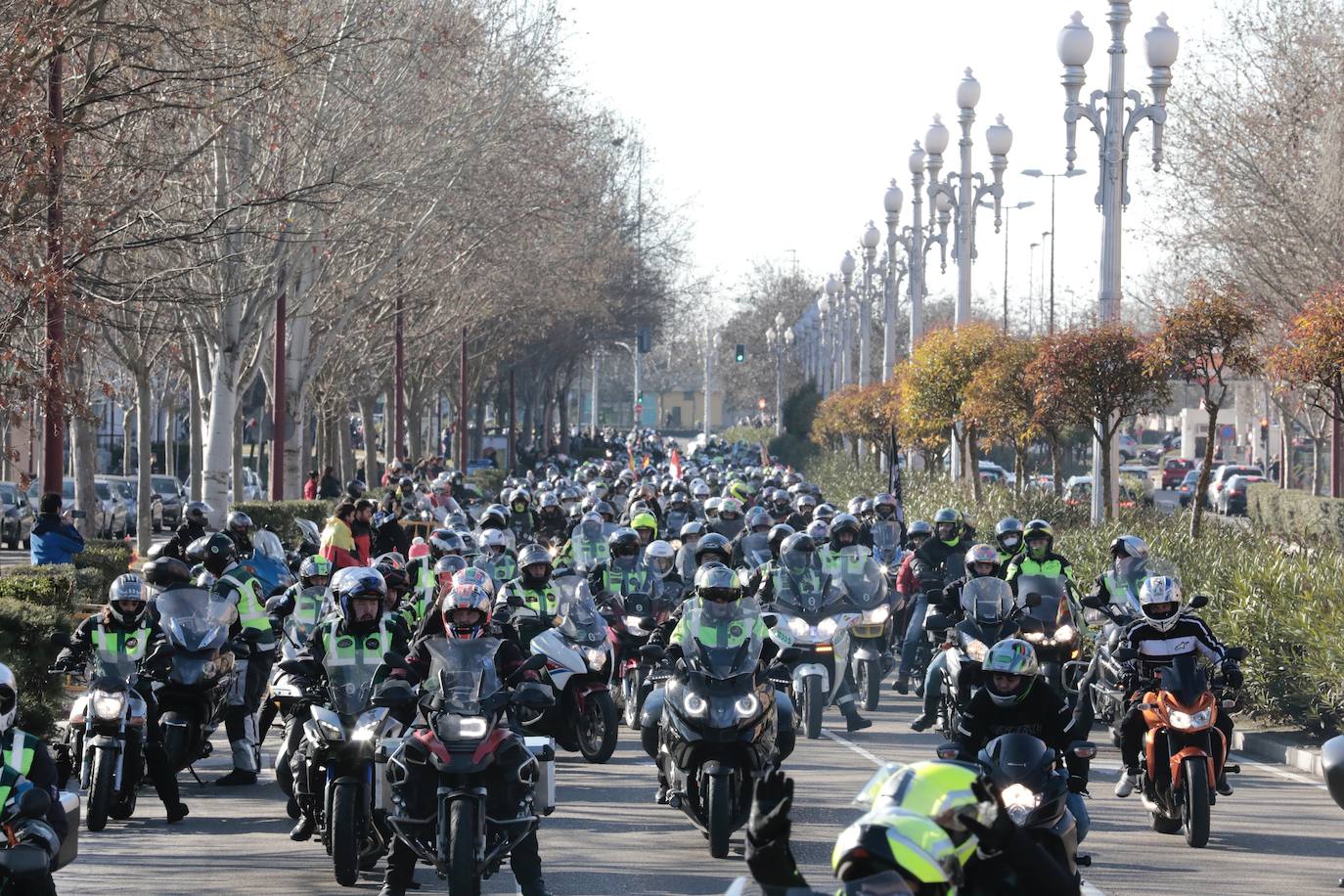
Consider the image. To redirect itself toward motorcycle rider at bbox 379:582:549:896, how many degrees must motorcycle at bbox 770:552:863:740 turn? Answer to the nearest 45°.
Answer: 0° — it already faces them

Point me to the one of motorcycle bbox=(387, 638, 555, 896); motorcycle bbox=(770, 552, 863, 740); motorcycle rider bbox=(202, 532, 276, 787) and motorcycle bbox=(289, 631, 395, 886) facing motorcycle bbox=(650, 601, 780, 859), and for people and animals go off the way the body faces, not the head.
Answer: motorcycle bbox=(770, 552, 863, 740)

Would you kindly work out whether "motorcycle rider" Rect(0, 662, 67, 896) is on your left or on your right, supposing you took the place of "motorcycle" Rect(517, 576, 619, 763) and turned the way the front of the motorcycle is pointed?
on your right

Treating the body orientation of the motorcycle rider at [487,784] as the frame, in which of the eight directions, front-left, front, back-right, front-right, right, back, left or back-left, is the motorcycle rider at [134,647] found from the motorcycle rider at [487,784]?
back-right

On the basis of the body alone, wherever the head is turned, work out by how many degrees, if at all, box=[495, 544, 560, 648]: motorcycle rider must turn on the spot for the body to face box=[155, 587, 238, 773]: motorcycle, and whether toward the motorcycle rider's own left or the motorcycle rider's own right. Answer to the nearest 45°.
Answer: approximately 90° to the motorcycle rider's own right

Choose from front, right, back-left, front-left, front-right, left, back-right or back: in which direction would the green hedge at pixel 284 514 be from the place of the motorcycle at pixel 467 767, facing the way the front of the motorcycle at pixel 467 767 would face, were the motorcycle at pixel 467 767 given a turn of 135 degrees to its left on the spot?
front-left

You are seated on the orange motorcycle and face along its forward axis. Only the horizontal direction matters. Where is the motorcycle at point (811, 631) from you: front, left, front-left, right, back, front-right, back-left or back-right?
back-right

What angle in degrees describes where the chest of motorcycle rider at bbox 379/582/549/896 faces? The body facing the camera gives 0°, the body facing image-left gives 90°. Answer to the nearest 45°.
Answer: approximately 0°

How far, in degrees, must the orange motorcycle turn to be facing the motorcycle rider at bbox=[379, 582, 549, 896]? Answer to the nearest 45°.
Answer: approximately 45° to its right

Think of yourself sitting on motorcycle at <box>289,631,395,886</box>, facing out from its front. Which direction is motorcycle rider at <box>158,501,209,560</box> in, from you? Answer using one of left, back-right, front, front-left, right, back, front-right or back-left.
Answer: back

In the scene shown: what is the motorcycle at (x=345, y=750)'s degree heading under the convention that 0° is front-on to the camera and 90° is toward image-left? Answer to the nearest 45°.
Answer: approximately 0°
